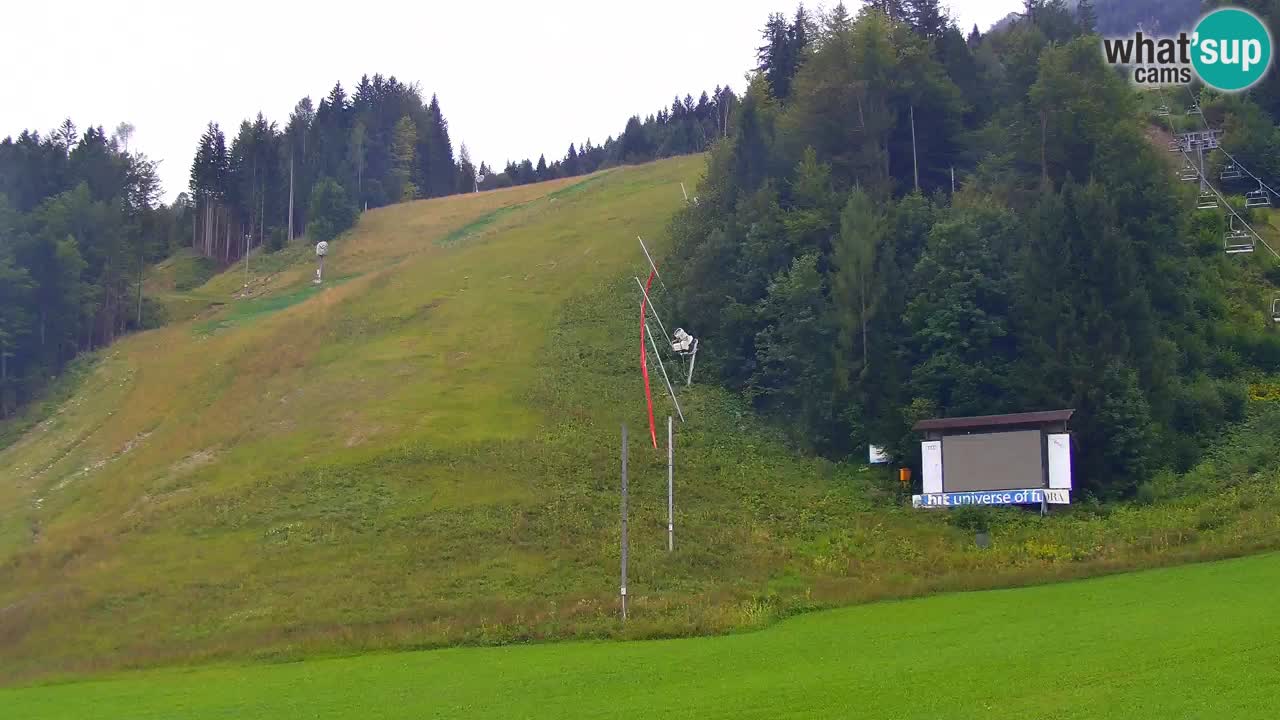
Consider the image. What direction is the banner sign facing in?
toward the camera

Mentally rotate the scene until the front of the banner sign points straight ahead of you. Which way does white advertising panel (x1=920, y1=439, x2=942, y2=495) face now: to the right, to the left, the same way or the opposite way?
the same way

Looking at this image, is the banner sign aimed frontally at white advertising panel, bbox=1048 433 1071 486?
no

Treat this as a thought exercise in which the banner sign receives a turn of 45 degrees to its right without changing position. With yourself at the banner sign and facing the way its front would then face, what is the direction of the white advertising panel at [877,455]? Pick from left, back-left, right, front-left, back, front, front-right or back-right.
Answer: right

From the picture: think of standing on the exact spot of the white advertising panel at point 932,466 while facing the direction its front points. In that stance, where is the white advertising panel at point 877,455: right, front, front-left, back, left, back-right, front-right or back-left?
back-right

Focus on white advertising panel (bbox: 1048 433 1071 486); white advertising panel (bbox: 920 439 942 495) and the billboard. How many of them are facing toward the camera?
3

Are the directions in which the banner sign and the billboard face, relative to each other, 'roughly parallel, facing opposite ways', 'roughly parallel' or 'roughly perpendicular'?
roughly parallel

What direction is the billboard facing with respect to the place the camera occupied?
facing the viewer

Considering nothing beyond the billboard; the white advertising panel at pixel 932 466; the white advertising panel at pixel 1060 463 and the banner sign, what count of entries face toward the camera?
4

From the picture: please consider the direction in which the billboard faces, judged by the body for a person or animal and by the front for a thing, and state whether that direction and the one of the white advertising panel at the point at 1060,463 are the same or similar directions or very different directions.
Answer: same or similar directions

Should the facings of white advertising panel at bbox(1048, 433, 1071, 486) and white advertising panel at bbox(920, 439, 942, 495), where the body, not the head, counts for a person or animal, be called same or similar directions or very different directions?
same or similar directions

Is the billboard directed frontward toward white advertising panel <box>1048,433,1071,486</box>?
no

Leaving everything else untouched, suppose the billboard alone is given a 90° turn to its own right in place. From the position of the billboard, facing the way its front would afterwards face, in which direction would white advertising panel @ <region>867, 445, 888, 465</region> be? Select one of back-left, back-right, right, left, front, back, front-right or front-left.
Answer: front-right
